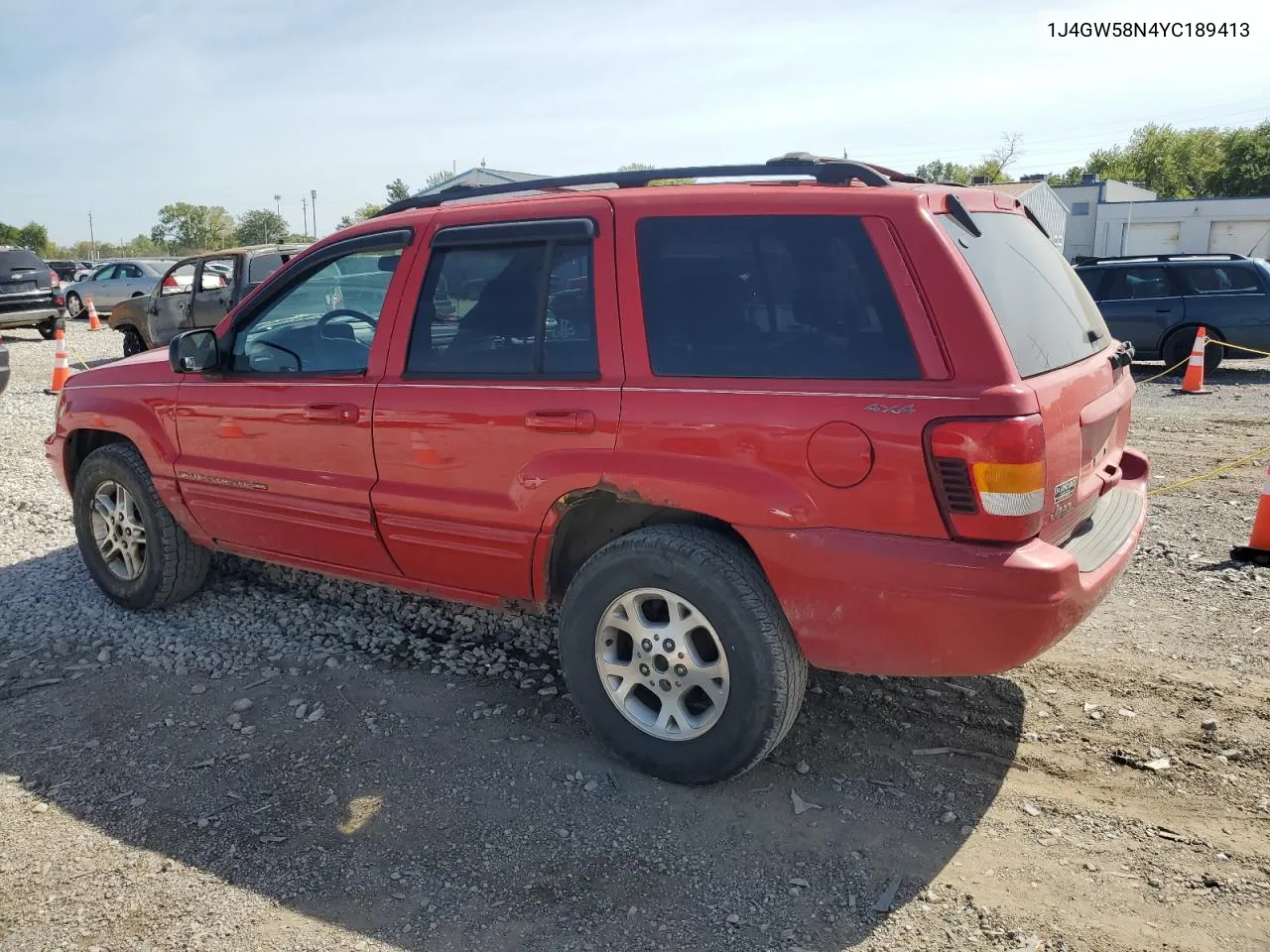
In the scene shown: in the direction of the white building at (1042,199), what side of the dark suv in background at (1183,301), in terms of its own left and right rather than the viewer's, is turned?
right

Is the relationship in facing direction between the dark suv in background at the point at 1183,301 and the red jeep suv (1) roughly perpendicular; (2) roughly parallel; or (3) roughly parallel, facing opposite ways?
roughly parallel

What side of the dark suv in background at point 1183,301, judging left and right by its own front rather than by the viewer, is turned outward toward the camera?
left

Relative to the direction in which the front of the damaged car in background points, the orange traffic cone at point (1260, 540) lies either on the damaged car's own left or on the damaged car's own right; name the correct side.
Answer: on the damaged car's own left

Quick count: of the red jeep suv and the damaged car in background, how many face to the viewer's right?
0

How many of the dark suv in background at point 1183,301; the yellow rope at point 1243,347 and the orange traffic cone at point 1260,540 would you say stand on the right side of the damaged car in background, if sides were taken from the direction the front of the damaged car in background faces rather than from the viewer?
0

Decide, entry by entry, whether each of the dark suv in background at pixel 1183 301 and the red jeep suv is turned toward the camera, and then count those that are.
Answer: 0

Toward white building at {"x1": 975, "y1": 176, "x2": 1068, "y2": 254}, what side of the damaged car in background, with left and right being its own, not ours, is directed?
back

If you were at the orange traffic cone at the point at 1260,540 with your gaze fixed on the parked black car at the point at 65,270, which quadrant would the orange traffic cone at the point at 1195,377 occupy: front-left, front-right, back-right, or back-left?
front-right

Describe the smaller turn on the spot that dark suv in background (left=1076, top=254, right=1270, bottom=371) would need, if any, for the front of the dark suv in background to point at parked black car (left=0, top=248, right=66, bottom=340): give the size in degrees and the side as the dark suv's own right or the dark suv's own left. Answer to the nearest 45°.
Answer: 0° — it already faces it

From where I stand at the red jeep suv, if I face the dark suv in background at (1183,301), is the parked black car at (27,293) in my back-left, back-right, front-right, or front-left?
front-left

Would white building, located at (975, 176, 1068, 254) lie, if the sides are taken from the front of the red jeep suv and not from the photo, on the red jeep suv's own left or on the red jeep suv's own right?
on the red jeep suv's own right

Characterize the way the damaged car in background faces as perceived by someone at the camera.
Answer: facing the viewer and to the left of the viewer

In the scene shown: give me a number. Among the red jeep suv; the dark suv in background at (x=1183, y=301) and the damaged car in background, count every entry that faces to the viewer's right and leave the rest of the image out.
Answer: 0

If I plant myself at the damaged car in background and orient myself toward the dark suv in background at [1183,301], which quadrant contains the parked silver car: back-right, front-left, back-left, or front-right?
back-left
